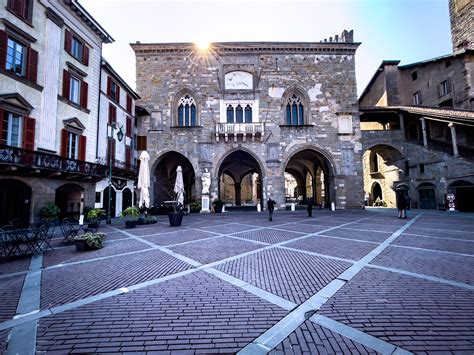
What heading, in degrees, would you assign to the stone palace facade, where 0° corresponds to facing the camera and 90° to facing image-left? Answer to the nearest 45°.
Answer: approximately 0°

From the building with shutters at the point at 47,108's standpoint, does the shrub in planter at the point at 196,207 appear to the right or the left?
on its left

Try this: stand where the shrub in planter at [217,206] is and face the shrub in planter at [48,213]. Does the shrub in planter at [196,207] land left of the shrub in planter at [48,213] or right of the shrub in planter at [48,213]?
right

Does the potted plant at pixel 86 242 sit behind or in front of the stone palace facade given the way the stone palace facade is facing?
in front

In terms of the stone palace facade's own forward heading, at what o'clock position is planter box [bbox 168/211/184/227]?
The planter box is roughly at 1 o'clock from the stone palace facade.

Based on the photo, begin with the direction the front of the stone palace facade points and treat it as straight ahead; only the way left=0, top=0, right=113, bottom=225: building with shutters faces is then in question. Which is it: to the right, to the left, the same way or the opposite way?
to the left

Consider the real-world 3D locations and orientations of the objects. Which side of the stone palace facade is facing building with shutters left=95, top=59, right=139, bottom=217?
right

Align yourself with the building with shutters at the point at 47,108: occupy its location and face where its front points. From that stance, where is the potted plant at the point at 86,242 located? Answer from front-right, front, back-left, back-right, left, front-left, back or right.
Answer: front-right

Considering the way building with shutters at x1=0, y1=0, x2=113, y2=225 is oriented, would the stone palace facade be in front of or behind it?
in front

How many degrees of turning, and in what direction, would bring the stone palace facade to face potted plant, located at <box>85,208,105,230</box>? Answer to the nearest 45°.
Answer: approximately 45° to its right

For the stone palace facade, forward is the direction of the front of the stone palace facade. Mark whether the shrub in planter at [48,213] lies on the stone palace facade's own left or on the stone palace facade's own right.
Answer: on the stone palace facade's own right

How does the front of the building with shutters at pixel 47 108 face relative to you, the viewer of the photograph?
facing the viewer and to the right of the viewer

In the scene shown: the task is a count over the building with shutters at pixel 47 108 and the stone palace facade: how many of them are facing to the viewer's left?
0
